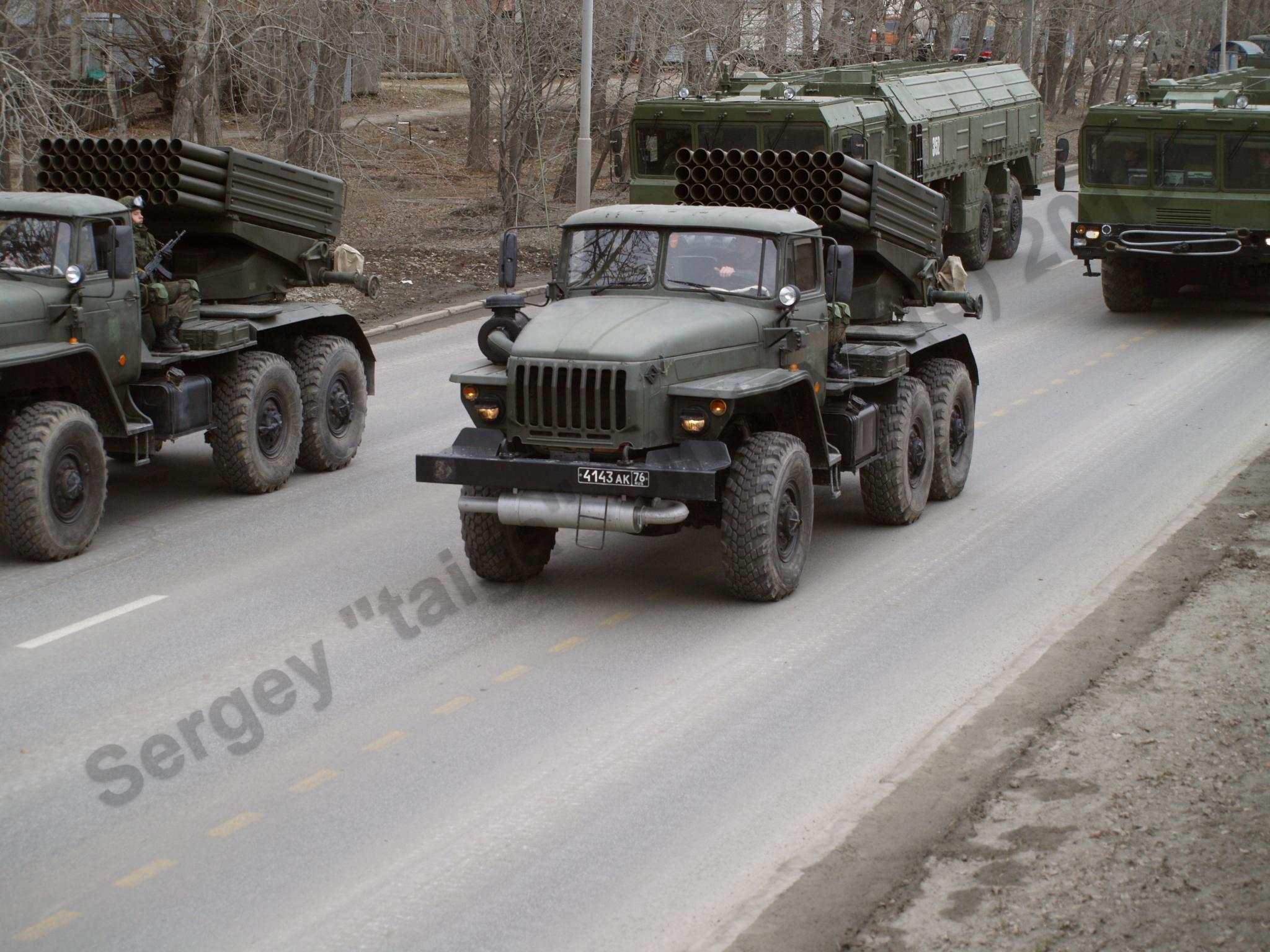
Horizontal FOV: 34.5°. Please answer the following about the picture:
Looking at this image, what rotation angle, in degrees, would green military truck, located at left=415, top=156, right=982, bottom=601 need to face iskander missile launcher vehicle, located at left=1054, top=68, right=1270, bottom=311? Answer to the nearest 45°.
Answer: approximately 180°

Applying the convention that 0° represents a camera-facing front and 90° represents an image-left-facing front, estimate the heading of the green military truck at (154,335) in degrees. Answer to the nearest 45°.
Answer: approximately 45°

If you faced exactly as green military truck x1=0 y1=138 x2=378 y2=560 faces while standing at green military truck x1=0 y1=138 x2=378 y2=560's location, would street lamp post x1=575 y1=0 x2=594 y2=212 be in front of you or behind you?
behind

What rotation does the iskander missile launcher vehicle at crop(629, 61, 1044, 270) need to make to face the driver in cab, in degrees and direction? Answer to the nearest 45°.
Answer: approximately 45° to its left

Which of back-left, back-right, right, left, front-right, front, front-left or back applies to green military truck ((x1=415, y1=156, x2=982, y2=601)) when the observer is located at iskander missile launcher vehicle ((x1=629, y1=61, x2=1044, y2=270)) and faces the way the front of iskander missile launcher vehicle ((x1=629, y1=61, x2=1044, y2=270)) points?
front-left

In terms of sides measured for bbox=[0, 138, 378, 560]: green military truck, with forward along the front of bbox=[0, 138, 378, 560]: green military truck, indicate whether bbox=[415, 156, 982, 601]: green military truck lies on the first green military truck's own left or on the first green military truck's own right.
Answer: on the first green military truck's own left

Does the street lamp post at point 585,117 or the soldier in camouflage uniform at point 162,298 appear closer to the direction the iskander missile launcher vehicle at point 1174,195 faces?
the soldier in camouflage uniform

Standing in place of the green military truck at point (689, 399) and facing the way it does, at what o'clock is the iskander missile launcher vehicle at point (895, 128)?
The iskander missile launcher vehicle is roughly at 5 o'clock from the green military truck.

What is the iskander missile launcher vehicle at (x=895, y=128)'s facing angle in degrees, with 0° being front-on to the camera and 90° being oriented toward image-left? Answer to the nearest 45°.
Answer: approximately 45°
